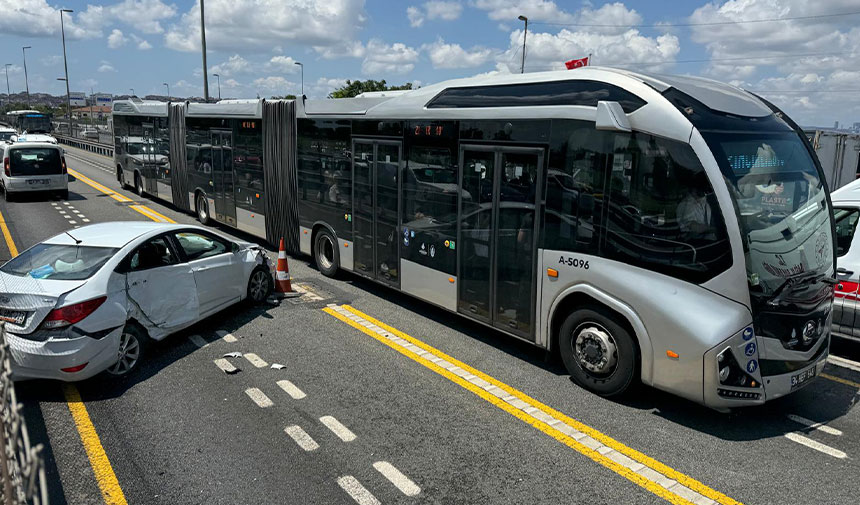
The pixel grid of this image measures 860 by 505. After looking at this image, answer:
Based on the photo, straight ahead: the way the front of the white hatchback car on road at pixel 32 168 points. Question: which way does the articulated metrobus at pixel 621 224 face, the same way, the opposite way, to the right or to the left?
the opposite way

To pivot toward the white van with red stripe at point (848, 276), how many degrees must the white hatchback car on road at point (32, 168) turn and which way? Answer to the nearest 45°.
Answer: approximately 180°

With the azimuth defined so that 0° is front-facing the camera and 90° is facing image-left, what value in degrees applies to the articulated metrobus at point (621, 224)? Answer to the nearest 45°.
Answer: approximately 315°

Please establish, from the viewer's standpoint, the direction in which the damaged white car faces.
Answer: facing away from the viewer and to the right of the viewer

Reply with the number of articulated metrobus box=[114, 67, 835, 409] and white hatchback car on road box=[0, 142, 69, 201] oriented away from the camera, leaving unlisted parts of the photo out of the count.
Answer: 1

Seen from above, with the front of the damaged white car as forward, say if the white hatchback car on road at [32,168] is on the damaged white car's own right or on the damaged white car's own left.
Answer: on the damaged white car's own left

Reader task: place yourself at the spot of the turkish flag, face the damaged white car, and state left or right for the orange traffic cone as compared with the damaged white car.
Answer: right

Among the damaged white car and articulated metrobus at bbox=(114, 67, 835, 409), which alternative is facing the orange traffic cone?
the damaged white car

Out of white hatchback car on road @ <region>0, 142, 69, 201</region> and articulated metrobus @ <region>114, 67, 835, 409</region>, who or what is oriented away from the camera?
the white hatchback car on road

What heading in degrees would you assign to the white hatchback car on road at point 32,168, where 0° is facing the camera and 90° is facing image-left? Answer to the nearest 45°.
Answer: approximately 180°

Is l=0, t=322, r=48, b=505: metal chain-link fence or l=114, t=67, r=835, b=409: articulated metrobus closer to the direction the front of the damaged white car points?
the articulated metrobus

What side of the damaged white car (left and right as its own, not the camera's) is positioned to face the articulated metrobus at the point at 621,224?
right

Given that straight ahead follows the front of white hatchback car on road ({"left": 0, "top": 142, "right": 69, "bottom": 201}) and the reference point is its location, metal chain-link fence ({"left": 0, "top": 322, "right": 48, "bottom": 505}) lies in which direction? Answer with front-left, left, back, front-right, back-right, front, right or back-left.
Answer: back

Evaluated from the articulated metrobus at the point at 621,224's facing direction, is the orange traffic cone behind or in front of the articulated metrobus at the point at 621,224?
behind

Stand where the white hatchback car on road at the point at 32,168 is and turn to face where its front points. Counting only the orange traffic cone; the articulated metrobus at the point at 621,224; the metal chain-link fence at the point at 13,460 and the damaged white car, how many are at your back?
4

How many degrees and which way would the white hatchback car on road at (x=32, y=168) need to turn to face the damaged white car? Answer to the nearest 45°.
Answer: approximately 180°
